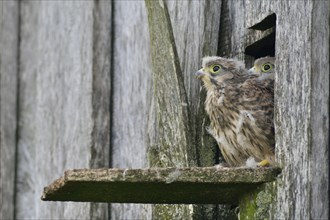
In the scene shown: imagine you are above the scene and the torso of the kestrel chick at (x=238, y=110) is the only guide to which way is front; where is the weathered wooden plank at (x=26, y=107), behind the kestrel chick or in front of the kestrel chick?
in front

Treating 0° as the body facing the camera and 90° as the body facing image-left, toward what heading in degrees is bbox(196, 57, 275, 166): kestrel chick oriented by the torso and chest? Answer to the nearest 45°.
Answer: approximately 90°

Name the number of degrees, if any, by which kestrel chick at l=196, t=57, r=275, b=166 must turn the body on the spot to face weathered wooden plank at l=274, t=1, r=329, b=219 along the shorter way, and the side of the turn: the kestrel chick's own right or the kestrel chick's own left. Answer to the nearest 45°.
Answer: approximately 135° to the kestrel chick's own left
